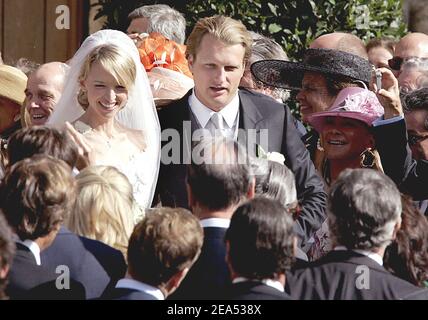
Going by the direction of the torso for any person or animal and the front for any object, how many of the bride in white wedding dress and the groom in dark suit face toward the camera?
2

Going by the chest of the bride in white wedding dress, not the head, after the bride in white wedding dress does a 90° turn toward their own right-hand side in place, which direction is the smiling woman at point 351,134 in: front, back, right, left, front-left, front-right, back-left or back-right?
back

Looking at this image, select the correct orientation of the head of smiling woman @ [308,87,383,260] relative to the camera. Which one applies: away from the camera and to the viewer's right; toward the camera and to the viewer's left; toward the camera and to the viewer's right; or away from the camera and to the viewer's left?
toward the camera and to the viewer's left

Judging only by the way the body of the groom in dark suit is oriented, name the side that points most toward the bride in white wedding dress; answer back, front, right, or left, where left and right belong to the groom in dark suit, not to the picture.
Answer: right

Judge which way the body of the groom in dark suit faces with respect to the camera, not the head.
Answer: toward the camera

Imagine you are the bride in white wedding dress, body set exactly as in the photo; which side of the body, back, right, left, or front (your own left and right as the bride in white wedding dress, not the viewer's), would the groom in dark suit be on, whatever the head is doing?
left
